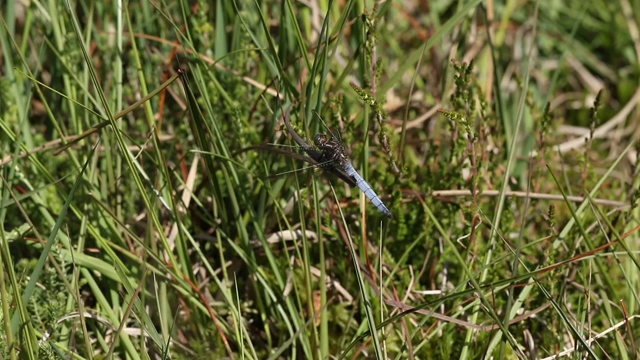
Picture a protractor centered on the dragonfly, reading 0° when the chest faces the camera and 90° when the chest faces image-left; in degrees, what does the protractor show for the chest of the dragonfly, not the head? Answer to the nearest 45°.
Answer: approximately 90°
